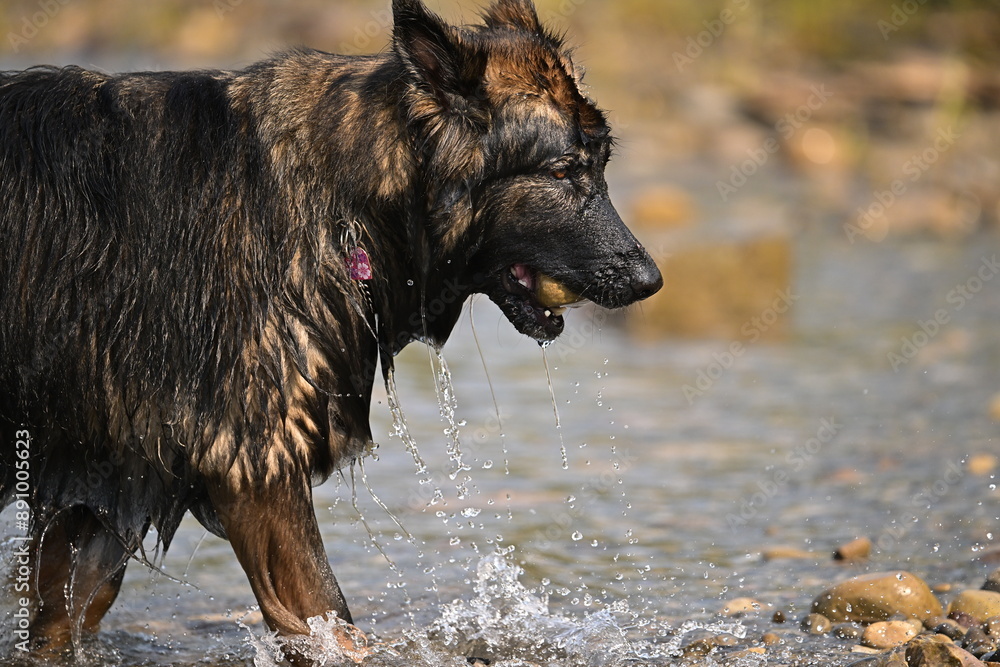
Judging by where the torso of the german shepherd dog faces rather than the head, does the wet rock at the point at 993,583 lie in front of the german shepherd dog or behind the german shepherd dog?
in front

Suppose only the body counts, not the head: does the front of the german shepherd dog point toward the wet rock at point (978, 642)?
yes

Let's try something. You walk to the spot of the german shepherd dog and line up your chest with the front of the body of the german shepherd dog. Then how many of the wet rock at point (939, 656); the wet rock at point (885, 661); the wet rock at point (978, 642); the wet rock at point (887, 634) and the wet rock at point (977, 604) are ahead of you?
5

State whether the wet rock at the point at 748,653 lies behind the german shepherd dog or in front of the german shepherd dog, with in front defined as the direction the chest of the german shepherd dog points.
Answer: in front

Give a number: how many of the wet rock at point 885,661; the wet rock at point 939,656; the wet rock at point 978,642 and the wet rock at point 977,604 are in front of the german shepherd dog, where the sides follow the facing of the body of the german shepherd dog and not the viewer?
4

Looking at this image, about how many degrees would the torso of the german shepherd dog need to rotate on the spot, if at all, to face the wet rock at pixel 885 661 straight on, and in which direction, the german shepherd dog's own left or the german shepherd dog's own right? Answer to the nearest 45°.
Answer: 0° — it already faces it

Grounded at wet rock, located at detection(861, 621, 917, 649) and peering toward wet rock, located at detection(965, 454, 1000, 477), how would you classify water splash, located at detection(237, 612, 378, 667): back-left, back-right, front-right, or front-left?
back-left

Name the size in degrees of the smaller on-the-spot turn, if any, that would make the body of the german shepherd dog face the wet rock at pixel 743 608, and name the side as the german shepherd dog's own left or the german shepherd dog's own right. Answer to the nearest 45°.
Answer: approximately 45° to the german shepherd dog's own left

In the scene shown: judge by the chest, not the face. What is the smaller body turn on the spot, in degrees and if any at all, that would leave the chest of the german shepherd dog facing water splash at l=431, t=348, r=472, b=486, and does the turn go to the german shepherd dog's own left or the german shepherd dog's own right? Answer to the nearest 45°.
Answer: approximately 45° to the german shepherd dog's own left

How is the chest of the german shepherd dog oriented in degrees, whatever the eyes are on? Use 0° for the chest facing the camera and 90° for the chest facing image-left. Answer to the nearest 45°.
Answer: approximately 270°

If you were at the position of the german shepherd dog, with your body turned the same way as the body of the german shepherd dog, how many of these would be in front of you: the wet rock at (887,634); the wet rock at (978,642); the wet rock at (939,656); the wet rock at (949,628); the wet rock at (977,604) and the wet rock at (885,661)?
6

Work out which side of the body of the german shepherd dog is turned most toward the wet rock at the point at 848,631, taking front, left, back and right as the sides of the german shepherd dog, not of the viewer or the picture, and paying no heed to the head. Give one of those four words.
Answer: front
